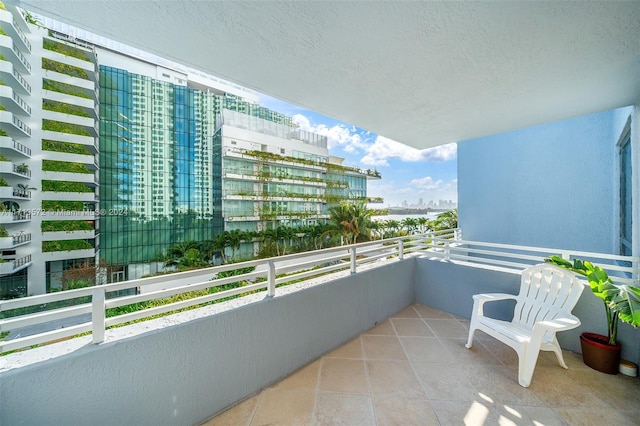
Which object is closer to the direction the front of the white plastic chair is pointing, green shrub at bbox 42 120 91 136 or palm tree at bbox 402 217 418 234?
the green shrub

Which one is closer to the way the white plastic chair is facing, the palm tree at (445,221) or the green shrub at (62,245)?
the green shrub

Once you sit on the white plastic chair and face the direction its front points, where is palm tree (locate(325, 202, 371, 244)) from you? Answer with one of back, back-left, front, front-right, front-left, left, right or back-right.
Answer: right

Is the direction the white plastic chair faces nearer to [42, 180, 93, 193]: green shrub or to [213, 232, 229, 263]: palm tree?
the green shrub

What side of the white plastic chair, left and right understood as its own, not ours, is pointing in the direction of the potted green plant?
back

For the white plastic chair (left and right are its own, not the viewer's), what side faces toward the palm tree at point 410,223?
right

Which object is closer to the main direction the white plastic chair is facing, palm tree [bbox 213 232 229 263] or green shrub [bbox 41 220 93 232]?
the green shrub

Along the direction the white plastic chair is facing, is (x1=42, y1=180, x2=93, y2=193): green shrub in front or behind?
in front

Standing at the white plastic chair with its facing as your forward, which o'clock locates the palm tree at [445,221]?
The palm tree is roughly at 4 o'clock from the white plastic chair.

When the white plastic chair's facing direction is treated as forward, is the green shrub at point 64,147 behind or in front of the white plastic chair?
in front

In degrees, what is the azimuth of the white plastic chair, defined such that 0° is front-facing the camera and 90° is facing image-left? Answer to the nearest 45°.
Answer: approximately 45°

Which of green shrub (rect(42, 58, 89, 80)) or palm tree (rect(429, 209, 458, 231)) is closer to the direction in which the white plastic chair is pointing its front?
the green shrub

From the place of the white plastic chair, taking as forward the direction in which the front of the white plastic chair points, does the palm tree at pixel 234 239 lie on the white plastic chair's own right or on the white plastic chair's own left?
on the white plastic chair's own right
